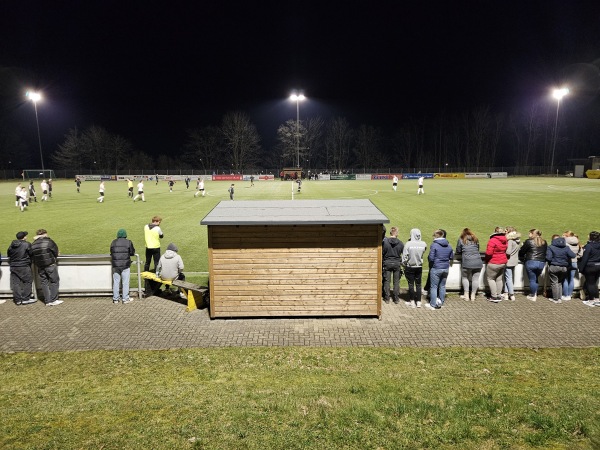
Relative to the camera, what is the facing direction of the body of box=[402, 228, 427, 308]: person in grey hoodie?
away from the camera

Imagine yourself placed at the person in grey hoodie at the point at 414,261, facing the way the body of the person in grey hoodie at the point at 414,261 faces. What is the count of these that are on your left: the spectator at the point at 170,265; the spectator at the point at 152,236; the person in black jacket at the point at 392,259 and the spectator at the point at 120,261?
4

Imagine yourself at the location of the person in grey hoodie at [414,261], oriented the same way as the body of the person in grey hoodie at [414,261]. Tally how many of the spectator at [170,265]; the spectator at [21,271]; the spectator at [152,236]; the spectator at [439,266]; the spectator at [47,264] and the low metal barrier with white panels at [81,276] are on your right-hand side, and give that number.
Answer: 1

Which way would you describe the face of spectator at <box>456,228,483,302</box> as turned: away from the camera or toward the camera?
away from the camera

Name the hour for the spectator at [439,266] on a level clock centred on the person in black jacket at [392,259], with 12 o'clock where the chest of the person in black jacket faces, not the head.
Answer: The spectator is roughly at 3 o'clock from the person in black jacket.

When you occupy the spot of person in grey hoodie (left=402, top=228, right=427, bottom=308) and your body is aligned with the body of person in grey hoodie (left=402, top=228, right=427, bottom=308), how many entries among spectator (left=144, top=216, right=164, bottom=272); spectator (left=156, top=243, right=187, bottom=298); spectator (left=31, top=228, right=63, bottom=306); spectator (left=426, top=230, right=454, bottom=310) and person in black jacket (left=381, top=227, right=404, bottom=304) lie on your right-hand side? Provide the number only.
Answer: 1

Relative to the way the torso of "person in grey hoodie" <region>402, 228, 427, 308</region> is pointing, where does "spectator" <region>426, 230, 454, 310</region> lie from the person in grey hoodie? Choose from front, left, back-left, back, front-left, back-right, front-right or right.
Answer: right

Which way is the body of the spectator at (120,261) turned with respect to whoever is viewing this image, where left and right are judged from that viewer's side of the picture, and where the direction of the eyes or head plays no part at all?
facing away from the viewer

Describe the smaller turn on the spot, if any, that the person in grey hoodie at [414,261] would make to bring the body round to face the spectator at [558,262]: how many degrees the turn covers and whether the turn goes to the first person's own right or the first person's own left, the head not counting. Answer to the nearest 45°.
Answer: approximately 90° to the first person's own right

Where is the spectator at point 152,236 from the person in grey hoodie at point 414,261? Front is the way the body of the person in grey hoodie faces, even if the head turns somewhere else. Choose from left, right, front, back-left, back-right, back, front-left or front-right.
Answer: left

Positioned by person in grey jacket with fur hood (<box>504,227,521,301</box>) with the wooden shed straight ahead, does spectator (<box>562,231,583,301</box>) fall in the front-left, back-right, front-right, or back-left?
back-left

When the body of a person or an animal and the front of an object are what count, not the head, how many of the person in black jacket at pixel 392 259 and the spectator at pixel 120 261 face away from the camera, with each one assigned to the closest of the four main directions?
2

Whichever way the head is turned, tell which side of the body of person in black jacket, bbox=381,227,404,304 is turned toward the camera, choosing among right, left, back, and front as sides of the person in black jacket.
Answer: back

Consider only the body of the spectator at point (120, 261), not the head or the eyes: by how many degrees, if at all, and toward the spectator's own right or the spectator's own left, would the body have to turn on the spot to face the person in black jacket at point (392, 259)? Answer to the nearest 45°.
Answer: approximately 135° to the spectator's own right
